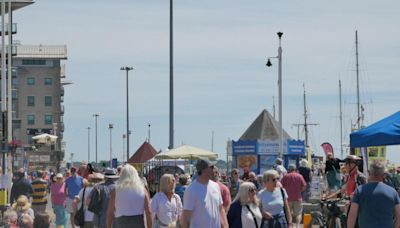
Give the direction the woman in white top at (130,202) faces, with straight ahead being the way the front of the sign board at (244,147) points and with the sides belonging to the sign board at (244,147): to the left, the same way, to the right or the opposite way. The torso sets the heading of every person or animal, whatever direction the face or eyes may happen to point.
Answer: the opposite way

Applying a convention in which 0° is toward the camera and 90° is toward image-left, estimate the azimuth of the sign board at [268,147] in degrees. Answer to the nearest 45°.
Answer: approximately 0°

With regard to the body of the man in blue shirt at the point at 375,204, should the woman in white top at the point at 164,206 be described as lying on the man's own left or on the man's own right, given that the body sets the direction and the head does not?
on the man's own left

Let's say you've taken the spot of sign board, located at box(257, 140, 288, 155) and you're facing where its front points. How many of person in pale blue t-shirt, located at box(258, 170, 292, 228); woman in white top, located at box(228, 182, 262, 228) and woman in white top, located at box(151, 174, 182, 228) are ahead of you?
3

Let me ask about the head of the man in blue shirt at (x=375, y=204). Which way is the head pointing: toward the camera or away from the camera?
away from the camera

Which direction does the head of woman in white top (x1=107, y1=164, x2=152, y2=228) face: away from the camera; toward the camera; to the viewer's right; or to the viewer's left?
away from the camera

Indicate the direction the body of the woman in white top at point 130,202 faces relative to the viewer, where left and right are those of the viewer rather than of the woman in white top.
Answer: facing away from the viewer

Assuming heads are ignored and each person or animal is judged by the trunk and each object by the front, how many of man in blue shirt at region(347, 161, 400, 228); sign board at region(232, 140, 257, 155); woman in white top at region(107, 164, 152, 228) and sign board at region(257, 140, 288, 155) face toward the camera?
2
